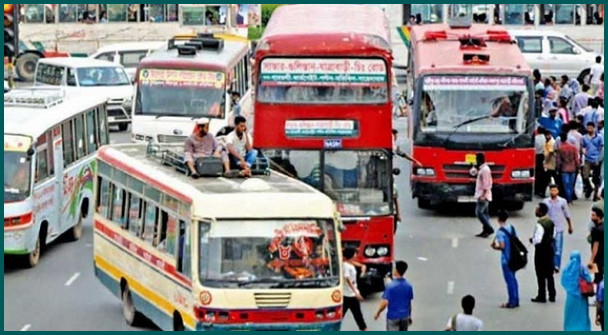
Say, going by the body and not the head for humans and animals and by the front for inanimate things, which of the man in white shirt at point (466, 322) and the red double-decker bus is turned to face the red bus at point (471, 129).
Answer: the man in white shirt

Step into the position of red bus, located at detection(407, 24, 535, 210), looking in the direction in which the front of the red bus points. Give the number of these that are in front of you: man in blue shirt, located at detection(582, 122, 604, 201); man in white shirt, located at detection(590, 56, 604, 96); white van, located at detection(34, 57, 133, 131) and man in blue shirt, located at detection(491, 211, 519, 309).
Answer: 1

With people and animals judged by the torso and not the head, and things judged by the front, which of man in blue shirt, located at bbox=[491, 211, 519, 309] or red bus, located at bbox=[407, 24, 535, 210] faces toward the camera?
the red bus

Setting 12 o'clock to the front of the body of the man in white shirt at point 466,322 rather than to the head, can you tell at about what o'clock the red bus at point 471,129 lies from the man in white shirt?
The red bus is roughly at 12 o'clock from the man in white shirt.

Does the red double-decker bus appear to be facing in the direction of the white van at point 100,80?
no

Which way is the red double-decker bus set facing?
toward the camera

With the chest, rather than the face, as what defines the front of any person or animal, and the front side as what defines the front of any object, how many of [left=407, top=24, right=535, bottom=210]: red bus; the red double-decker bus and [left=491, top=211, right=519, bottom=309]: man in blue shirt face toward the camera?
2

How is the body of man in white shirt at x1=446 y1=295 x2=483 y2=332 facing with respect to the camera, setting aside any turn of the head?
away from the camera

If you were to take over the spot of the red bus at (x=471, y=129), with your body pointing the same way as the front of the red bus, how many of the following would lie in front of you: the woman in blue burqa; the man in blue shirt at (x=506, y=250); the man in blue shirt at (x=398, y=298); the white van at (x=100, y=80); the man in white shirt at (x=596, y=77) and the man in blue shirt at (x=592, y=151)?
3

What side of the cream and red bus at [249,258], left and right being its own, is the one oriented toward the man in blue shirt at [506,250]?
left

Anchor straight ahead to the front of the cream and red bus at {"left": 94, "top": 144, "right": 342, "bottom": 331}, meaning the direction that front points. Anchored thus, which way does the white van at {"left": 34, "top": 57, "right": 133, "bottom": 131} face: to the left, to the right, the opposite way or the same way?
the same way

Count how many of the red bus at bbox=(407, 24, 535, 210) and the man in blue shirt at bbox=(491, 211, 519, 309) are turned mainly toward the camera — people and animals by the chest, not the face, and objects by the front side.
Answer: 1

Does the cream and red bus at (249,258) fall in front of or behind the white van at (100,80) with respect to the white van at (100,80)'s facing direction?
in front

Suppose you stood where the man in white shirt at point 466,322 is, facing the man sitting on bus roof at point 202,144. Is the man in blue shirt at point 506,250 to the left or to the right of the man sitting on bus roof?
right
